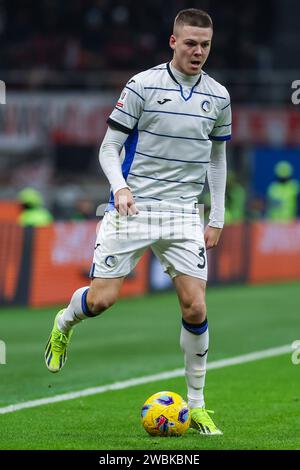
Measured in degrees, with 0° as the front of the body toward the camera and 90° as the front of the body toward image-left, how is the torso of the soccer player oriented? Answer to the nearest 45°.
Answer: approximately 315°
